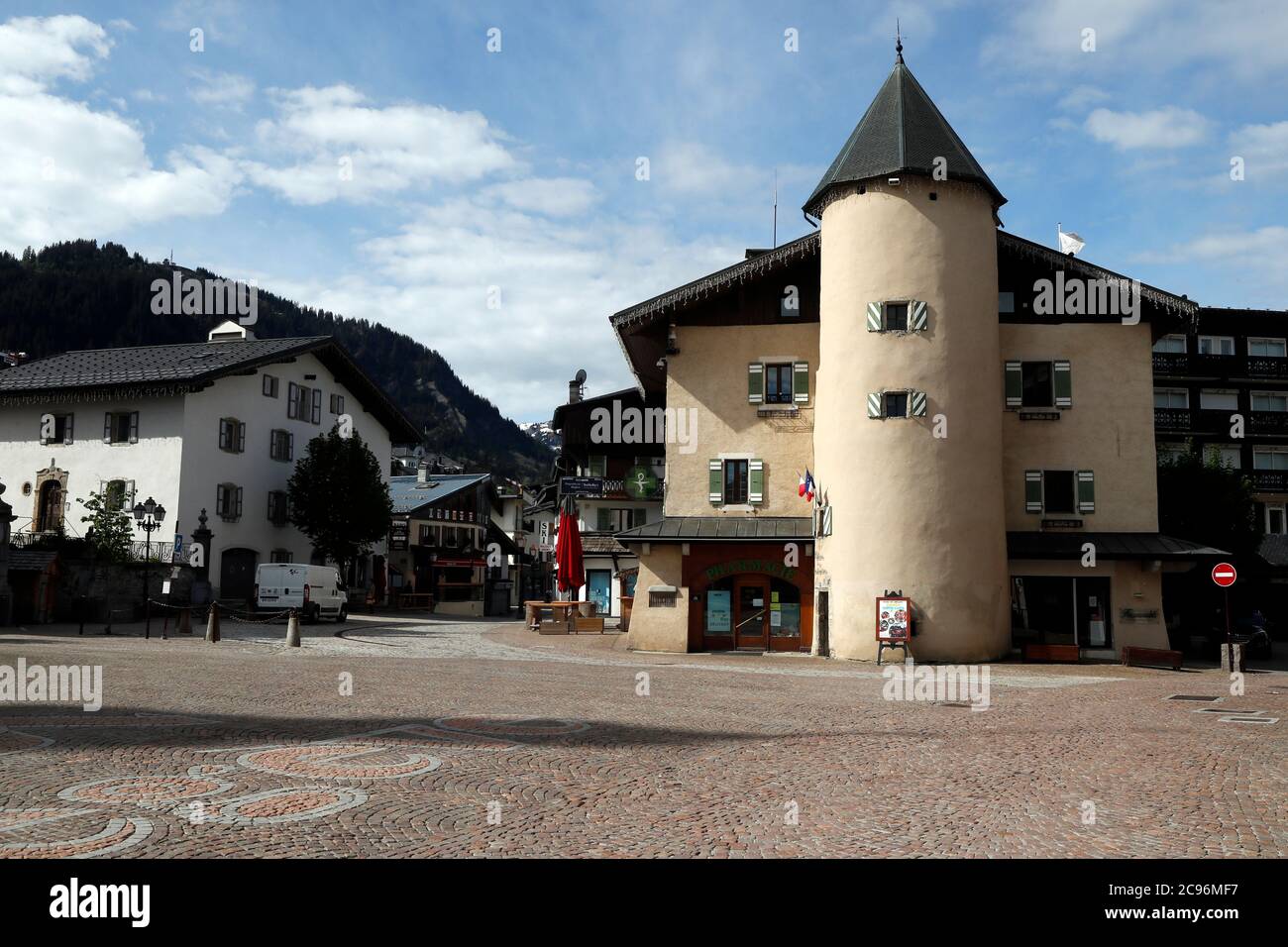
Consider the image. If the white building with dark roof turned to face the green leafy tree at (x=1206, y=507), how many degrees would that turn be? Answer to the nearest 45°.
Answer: approximately 90° to its left

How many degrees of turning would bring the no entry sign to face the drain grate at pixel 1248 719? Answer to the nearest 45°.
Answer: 0° — it already faces it

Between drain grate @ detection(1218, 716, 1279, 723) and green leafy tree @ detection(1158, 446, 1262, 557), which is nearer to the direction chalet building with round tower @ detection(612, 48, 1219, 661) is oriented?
the drain grate

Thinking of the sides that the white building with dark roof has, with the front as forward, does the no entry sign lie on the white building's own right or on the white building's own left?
on the white building's own left

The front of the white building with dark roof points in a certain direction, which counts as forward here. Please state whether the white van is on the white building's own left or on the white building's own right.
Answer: on the white building's own left

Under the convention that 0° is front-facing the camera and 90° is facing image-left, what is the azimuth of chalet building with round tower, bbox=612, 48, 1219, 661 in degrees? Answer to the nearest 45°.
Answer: approximately 0°

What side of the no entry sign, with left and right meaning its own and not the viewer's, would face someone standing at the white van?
right

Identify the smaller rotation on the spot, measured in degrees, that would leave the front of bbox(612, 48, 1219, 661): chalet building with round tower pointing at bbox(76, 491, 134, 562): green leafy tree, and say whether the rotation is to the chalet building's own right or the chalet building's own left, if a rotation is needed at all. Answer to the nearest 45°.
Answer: approximately 90° to the chalet building's own right

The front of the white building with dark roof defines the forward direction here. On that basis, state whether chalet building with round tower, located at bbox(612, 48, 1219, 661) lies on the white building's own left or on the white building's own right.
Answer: on the white building's own left

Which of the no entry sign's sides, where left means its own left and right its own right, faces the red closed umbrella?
right
